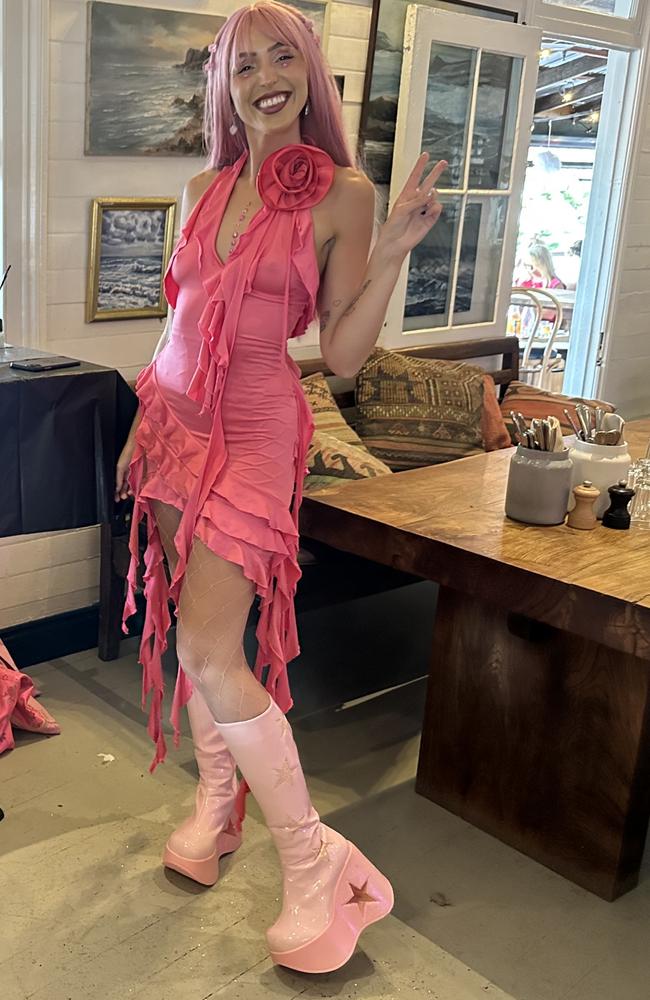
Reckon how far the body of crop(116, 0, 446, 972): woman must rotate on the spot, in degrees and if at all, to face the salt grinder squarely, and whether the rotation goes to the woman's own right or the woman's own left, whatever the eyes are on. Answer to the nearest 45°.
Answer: approximately 135° to the woman's own left

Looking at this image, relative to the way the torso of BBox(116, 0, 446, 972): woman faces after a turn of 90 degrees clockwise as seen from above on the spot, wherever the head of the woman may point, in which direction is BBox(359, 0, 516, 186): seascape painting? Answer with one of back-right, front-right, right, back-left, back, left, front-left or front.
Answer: front-right

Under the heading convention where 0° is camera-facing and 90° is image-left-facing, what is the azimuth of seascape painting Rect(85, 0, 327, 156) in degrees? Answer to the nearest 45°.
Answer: approximately 0°

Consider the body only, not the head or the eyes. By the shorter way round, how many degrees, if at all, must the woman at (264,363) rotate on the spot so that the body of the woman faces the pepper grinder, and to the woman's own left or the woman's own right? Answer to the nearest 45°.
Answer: approximately 135° to the woman's own left

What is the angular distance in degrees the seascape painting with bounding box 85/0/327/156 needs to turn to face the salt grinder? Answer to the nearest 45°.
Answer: approximately 45° to its left

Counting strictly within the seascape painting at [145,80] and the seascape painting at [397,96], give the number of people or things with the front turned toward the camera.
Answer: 2

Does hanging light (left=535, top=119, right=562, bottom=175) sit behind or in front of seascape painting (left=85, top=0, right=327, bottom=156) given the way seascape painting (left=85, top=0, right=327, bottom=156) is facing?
behind

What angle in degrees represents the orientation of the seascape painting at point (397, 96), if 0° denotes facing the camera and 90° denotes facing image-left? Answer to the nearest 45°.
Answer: approximately 0°

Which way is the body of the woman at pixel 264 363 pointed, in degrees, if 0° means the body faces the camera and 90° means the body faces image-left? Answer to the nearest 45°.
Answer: approximately 45°
